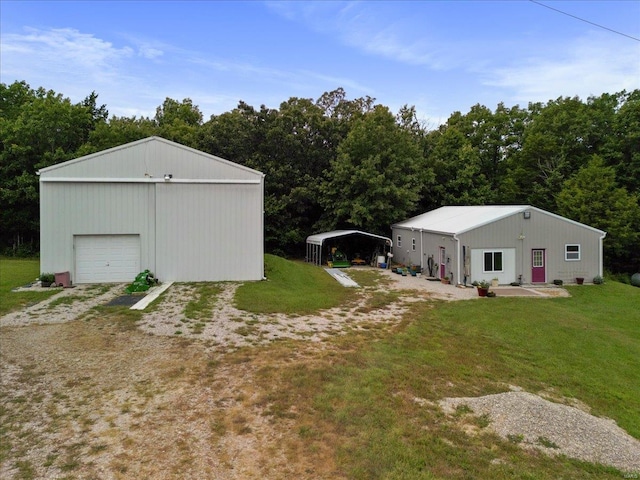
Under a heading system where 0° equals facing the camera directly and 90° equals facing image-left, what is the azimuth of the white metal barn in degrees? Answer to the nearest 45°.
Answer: approximately 0°

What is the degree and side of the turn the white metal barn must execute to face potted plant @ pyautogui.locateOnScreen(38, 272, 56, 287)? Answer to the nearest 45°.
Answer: approximately 90° to its right

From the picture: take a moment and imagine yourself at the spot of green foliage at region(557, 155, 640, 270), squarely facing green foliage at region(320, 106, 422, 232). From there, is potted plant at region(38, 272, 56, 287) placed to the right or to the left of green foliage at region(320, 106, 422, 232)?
left

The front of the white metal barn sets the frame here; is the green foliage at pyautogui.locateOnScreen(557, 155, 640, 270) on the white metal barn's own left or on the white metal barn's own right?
on the white metal barn's own left

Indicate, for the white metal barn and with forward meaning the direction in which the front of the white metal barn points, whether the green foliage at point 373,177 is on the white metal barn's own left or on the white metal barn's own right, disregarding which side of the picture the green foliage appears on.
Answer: on the white metal barn's own left
